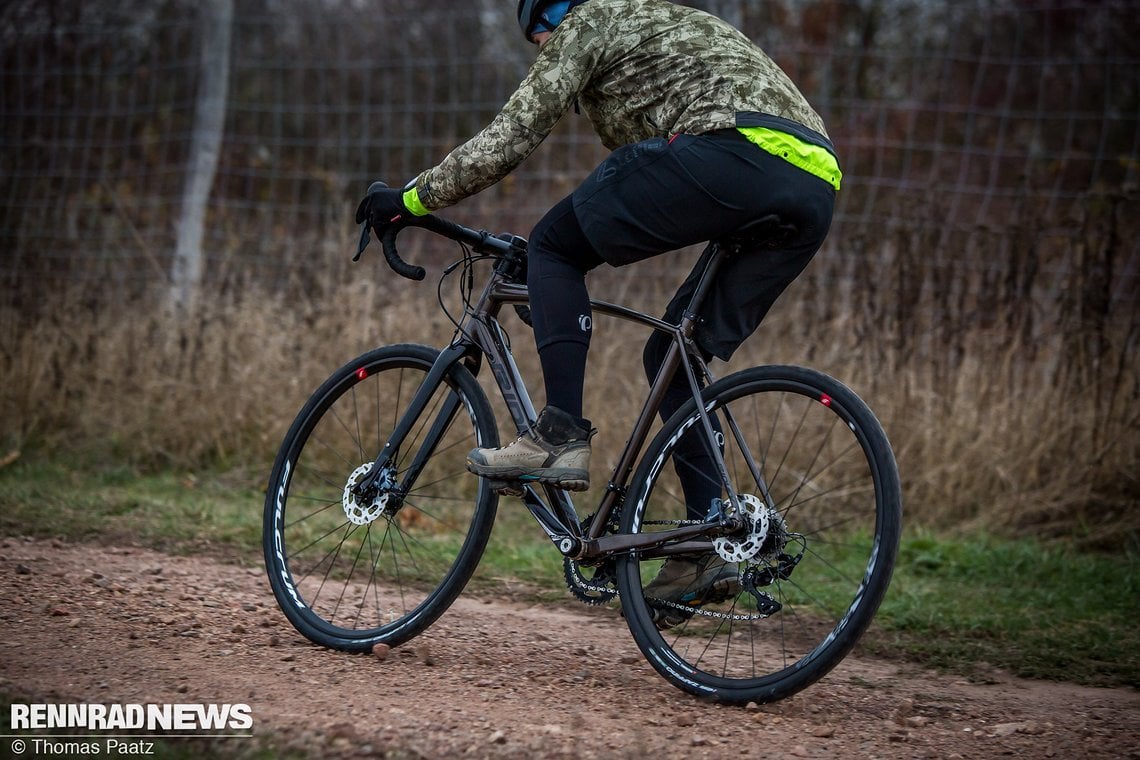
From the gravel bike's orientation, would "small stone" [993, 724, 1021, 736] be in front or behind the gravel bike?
behind

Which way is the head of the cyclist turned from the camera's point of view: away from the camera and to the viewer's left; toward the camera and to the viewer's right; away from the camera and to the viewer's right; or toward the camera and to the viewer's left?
away from the camera and to the viewer's left

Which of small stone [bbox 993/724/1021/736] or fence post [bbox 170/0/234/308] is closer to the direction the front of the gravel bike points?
the fence post

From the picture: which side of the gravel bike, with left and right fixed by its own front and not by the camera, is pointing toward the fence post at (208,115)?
front

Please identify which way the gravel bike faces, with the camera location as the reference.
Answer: facing away from the viewer and to the left of the viewer
